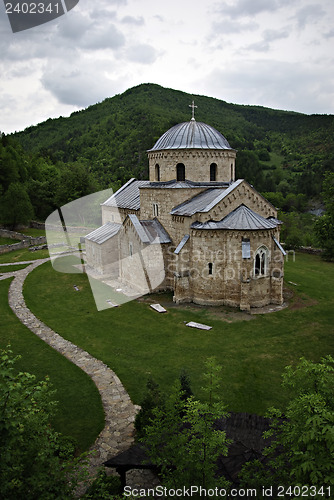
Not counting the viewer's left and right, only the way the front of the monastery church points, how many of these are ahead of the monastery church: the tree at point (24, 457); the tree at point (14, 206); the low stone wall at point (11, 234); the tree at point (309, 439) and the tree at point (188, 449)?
2

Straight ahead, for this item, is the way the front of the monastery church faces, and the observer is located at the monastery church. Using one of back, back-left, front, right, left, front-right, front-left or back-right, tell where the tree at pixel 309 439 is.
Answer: back-left

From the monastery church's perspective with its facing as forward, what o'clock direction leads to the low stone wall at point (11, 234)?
The low stone wall is roughly at 12 o'clock from the monastery church.

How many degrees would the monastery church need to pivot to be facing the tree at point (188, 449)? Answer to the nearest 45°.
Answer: approximately 135° to its left

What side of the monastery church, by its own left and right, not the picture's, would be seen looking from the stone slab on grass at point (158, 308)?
left

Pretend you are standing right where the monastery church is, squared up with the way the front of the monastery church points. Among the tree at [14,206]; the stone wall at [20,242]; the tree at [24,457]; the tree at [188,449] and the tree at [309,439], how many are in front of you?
2

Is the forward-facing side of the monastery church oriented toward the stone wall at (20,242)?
yes

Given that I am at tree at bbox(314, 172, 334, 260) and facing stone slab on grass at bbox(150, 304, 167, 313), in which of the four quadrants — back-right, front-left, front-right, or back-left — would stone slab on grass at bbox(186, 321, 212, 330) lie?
front-left

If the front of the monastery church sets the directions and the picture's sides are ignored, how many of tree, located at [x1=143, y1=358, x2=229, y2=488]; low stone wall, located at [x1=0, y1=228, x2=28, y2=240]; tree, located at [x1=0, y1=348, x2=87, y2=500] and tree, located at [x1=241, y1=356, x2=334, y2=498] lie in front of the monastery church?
1

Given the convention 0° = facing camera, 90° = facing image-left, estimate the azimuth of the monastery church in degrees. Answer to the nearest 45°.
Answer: approximately 135°

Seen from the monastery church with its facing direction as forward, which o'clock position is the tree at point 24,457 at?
The tree is roughly at 8 o'clock from the monastery church.

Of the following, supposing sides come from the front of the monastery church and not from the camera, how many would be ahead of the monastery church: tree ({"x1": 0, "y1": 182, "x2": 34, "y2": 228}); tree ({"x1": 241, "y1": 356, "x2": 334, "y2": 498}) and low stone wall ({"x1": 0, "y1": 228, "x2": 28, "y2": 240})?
2

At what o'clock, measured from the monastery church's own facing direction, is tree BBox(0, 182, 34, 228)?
The tree is roughly at 12 o'clock from the monastery church.

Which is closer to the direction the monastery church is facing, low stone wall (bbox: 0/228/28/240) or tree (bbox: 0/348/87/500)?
the low stone wall

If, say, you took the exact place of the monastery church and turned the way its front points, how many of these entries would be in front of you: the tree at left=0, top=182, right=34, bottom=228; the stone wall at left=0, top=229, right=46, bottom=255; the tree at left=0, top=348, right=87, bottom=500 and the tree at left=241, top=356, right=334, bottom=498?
2
